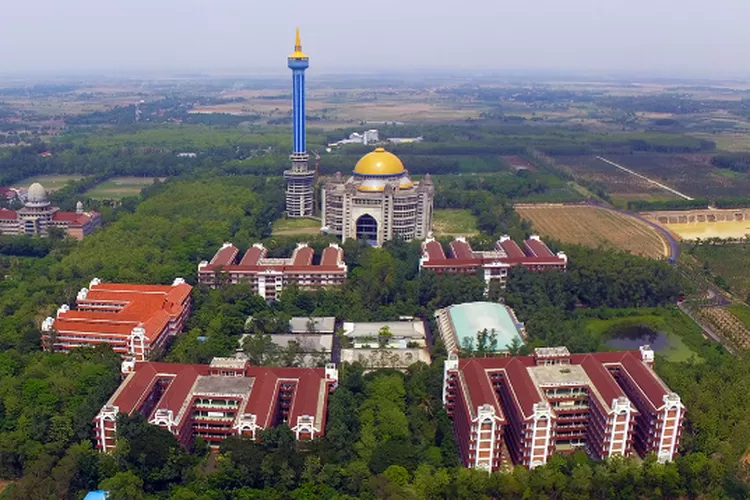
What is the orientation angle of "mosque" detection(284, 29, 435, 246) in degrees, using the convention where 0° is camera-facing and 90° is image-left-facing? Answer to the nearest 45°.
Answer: approximately 0°

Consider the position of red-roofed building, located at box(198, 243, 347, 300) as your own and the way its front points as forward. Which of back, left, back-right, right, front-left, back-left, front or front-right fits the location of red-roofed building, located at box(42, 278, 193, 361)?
front-right

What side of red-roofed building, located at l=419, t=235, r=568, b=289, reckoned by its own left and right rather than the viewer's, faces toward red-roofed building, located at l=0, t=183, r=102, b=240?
right

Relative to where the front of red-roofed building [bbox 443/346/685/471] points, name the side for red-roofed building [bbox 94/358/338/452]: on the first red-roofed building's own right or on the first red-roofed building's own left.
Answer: on the first red-roofed building's own right

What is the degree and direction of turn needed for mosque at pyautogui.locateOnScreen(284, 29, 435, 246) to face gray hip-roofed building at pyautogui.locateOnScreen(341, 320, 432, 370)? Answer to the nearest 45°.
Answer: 0° — it already faces it

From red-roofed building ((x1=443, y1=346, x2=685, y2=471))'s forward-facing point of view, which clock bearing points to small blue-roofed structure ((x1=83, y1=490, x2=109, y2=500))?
The small blue-roofed structure is roughly at 2 o'clock from the red-roofed building.

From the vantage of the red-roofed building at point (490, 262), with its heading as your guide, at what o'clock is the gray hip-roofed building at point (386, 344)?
The gray hip-roofed building is roughly at 1 o'clock from the red-roofed building.

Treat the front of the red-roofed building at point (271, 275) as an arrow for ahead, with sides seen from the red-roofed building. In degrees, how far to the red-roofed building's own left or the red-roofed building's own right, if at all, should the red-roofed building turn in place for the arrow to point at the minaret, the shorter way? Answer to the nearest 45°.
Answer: approximately 180°

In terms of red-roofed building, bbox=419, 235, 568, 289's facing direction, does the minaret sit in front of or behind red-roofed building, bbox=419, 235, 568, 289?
behind
